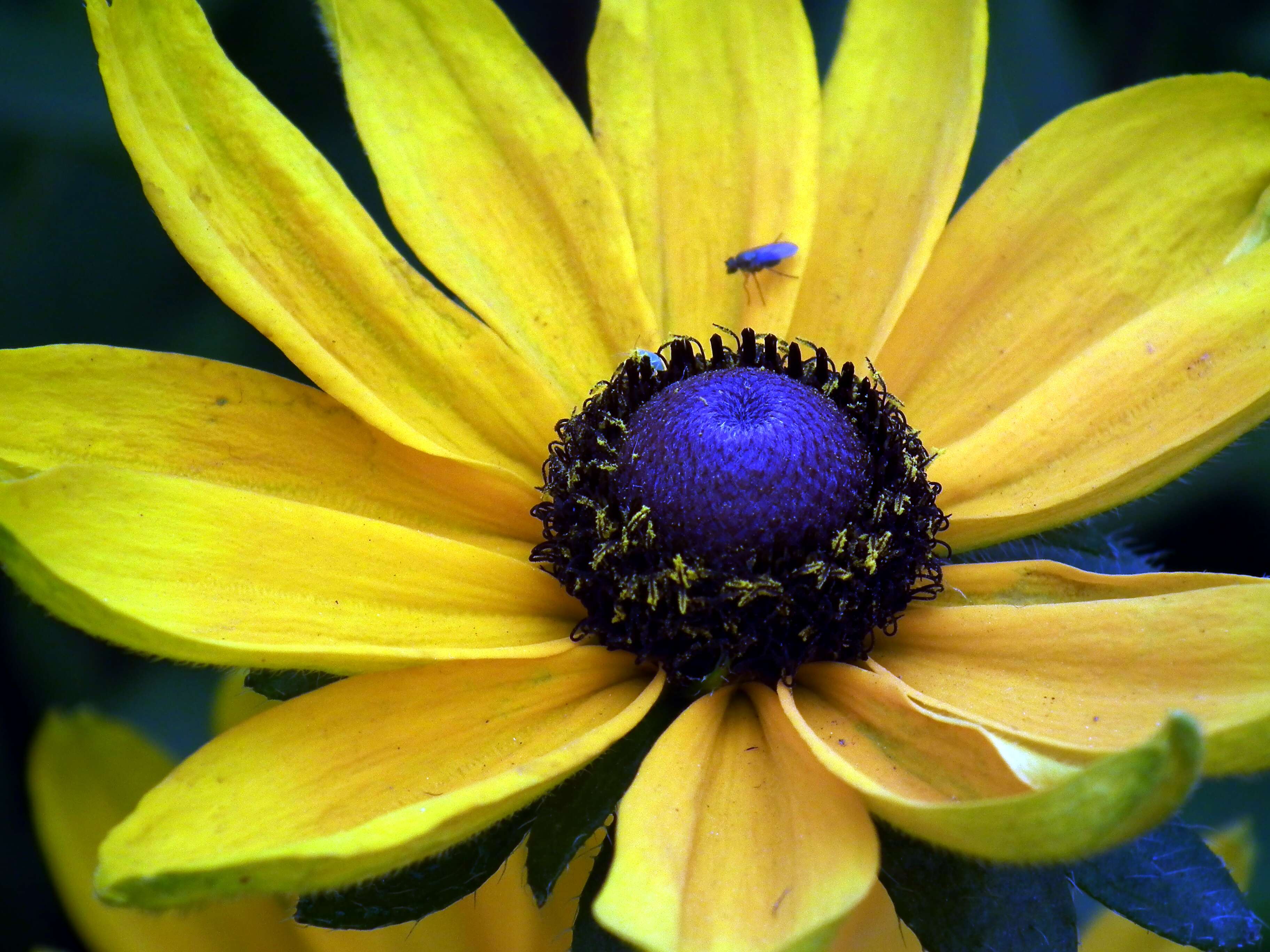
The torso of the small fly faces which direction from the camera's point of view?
to the viewer's left

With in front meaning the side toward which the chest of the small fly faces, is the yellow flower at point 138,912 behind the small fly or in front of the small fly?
in front
